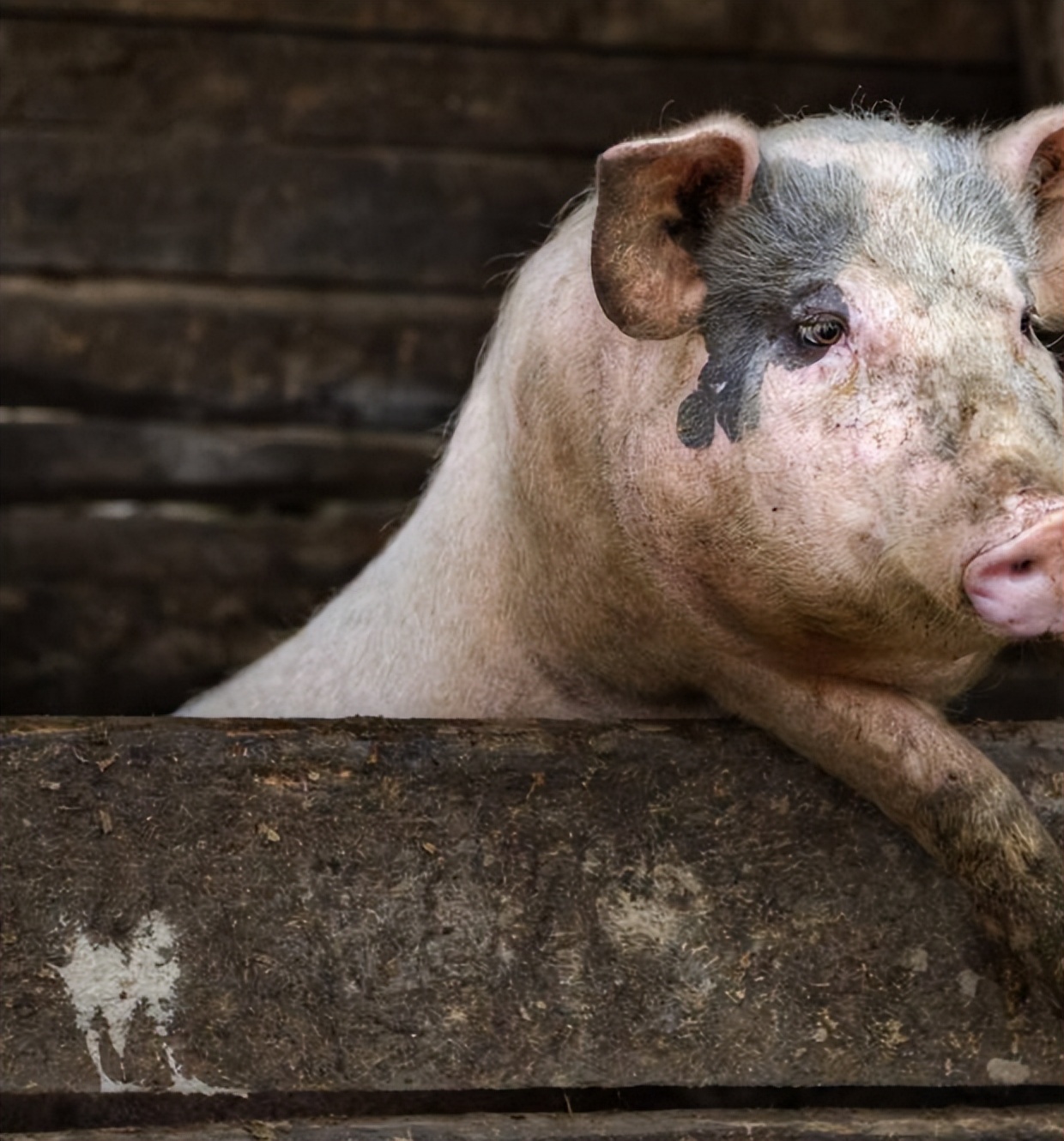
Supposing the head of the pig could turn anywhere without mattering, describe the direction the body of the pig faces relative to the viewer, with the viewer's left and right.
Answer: facing the viewer and to the right of the viewer
